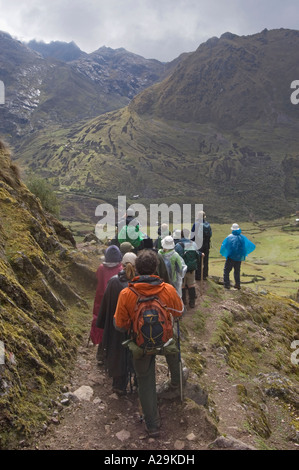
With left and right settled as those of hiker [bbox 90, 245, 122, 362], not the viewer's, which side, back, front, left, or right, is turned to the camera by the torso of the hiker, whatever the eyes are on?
back

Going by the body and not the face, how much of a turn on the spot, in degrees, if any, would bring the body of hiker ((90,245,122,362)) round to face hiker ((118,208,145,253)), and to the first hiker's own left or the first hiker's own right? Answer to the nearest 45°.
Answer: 0° — they already face them

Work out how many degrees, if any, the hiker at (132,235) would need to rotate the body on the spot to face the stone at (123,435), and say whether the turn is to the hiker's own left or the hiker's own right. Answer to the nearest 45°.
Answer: approximately 180°

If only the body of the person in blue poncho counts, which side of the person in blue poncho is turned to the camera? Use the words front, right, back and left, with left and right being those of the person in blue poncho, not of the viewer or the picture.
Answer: back

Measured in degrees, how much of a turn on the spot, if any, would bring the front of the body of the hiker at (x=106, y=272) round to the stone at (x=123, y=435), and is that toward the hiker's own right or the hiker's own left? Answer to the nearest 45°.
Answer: approximately 180°

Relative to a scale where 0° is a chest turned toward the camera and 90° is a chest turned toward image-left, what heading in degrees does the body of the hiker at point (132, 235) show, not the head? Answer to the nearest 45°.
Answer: approximately 180°

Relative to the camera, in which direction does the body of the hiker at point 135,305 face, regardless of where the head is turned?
away from the camera

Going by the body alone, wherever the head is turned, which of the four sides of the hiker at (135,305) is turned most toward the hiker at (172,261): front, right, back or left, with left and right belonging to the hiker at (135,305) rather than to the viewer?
front

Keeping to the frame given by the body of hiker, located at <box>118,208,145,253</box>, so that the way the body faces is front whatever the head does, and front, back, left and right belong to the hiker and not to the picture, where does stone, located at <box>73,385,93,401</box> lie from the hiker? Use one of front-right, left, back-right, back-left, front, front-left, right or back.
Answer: back

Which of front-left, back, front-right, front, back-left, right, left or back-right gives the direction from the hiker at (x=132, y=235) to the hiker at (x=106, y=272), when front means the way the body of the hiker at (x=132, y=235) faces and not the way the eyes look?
back

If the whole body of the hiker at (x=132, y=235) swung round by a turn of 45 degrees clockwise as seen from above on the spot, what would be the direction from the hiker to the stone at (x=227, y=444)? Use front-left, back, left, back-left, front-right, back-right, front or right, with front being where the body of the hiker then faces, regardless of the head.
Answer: back-right

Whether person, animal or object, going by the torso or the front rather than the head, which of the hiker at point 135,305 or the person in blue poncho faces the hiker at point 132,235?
the hiker at point 135,305

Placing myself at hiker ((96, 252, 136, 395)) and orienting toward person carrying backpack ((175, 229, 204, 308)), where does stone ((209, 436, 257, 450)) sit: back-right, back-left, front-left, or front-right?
back-right
